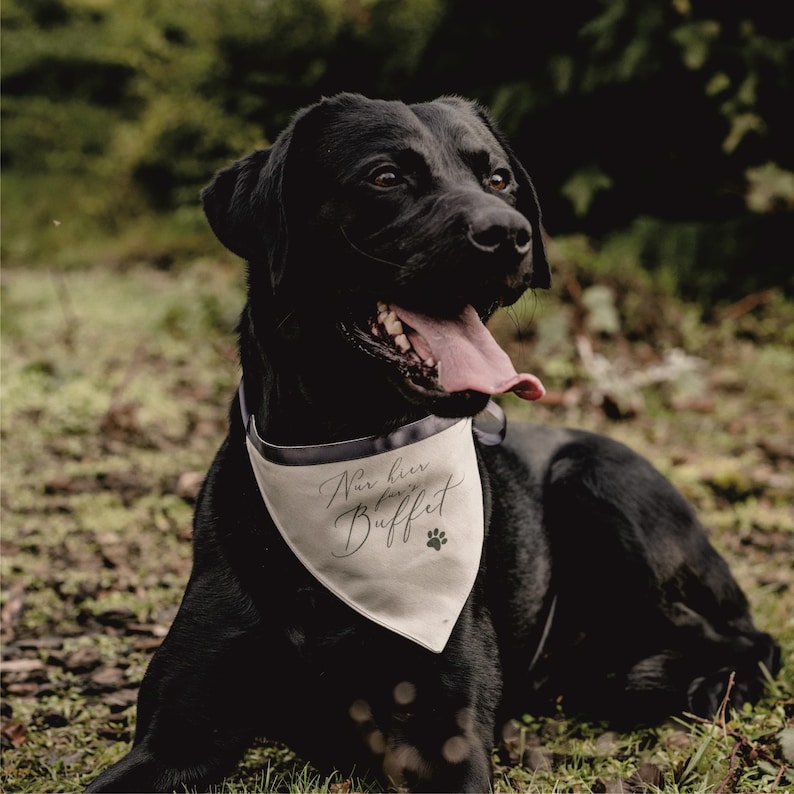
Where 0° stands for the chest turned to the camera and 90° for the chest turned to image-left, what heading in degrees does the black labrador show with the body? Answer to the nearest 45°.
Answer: approximately 45°

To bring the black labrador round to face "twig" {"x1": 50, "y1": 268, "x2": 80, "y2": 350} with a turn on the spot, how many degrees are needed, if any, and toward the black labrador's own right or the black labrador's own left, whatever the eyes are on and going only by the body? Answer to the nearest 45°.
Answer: approximately 90° to the black labrador's own right
